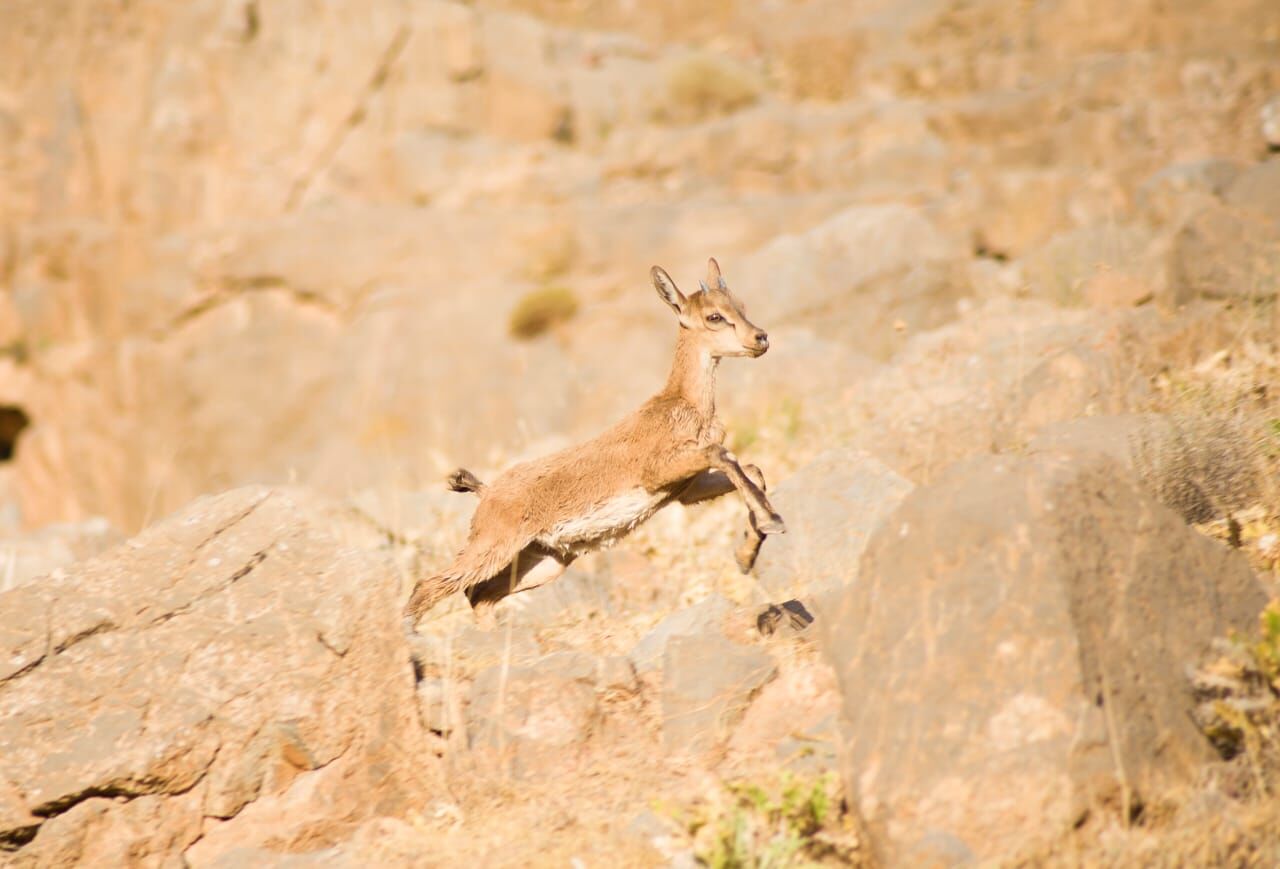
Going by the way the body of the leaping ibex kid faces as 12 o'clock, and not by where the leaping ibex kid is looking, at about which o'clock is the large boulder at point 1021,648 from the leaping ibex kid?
The large boulder is roughly at 2 o'clock from the leaping ibex kid.

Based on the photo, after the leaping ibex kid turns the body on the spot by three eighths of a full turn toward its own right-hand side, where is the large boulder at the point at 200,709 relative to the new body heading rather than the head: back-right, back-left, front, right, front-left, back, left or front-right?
front

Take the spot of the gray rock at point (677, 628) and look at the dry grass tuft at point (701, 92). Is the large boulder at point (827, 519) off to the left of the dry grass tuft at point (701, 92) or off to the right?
right

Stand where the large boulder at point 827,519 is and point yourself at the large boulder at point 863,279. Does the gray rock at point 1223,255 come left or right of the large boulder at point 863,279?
right

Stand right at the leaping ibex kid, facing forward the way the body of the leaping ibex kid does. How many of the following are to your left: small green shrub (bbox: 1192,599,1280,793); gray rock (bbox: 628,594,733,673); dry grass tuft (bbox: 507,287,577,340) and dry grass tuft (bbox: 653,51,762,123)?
2

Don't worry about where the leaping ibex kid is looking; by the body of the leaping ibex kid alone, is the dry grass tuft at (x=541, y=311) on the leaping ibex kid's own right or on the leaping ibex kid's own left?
on the leaping ibex kid's own left

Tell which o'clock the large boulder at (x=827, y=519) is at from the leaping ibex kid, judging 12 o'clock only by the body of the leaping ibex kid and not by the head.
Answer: The large boulder is roughly at 12 o'clock from the leaping ibex kid.

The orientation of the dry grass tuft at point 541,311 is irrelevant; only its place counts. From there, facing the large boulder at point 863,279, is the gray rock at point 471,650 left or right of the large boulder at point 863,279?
right

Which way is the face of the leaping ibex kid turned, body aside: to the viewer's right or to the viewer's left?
to the viewer's right

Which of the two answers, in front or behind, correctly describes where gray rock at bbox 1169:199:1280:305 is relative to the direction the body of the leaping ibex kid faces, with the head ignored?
in front

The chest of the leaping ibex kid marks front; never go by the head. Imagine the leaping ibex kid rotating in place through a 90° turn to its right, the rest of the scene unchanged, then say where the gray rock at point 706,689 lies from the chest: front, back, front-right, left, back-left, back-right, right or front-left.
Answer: front

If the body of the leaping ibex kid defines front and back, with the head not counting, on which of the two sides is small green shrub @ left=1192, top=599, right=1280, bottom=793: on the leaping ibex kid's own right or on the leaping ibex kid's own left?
on the leaping ibex kid's own right

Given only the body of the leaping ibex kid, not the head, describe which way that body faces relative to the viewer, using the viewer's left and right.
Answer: facing to the right of the viewer

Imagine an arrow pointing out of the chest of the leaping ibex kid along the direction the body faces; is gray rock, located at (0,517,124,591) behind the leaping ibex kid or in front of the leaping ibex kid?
behind

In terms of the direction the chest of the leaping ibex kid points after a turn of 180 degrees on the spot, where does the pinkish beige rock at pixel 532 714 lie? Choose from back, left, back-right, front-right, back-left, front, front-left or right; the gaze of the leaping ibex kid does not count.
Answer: left

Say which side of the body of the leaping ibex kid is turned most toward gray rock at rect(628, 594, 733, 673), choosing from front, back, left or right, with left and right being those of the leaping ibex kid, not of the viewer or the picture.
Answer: right
